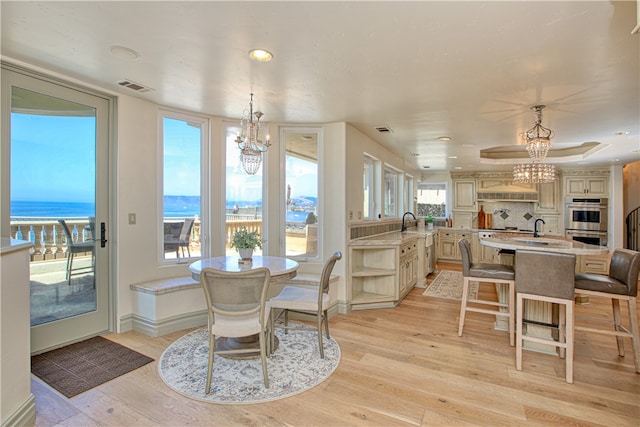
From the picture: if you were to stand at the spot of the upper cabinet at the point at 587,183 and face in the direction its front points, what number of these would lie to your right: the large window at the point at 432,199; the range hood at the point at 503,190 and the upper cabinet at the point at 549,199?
3

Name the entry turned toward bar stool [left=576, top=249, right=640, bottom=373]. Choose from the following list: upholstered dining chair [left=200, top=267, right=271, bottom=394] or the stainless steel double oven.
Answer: the stainless steel double oven

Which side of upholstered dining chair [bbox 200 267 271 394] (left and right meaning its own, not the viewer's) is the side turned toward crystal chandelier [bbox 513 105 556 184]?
right

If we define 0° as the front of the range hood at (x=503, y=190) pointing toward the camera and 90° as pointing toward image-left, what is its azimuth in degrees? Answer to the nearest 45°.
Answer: approximately 0°
